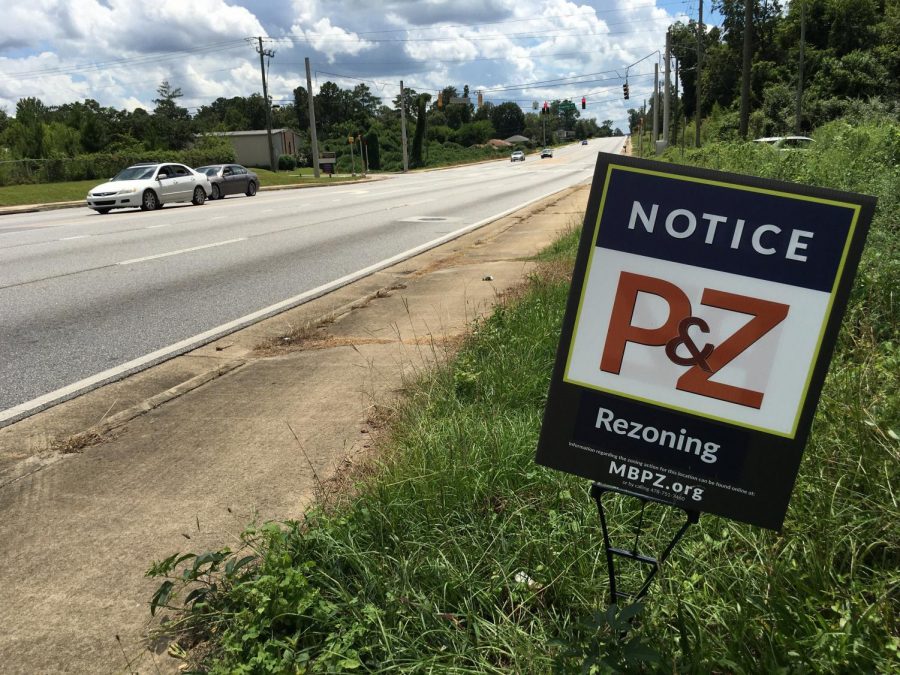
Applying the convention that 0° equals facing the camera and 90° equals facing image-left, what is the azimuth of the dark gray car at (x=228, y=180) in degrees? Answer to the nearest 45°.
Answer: approximately 45°

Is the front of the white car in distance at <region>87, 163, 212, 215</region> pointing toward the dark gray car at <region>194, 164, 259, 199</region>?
no

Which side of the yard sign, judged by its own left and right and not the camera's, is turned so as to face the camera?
front

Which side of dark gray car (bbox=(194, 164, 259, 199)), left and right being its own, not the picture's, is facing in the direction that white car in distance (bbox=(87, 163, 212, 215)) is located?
front

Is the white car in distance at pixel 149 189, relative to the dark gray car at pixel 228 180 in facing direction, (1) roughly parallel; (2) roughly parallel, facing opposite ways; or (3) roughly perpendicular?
roughly parallel

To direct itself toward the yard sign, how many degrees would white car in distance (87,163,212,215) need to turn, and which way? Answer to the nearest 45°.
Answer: approximately 45° to its left

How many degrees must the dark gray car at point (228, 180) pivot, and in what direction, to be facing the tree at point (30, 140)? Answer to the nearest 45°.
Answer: approximately 90° to its right

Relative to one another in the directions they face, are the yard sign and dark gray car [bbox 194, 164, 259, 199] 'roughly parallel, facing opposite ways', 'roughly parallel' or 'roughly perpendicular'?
roughly parallel

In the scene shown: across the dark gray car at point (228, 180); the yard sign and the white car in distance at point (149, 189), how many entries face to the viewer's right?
0

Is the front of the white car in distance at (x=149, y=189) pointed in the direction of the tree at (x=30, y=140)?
no

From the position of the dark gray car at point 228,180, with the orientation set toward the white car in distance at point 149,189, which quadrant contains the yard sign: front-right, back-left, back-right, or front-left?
front-left

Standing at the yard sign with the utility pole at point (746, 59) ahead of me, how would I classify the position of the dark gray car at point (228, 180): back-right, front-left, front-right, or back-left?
front-left

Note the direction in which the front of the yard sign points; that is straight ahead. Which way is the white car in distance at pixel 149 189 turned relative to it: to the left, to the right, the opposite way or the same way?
the same way

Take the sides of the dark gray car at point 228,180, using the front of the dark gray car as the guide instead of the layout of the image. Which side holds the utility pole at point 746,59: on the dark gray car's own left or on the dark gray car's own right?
on the dark gray car's own left

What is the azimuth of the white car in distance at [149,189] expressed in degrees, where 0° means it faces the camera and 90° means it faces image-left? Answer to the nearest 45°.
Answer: approximately 45°

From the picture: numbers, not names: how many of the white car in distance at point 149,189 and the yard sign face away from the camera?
0

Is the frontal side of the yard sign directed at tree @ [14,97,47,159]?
no

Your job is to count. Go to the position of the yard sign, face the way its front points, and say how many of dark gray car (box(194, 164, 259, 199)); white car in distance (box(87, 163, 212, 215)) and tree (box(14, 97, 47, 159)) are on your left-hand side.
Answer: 0
